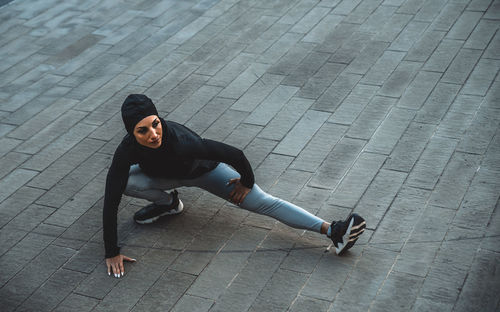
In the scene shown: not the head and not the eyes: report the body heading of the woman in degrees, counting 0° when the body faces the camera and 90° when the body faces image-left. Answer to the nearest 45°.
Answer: approximately 0°

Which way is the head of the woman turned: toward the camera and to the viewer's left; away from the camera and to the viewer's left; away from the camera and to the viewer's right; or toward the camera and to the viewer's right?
toward the camera and to the viewer's right
